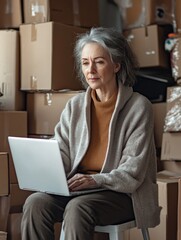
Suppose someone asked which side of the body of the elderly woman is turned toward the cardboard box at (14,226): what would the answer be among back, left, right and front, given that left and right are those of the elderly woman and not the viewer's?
right

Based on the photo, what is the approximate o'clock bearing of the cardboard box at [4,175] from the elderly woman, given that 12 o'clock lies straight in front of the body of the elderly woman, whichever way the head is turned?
The cardboard box is roughly at 3 o'clock from the elderly woman.

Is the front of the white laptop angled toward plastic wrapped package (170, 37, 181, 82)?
yes

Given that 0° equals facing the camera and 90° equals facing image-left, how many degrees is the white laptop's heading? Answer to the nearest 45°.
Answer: approximately 225°

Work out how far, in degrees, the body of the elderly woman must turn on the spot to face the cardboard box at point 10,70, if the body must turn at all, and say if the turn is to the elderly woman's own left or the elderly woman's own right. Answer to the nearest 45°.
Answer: approximately 90° to the elderly woman's own right

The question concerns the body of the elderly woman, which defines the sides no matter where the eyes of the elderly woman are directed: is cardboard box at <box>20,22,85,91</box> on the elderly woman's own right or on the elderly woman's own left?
on the elderly woman's own right

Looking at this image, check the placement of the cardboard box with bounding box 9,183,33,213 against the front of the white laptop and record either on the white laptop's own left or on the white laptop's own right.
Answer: on the white laptop's own left
